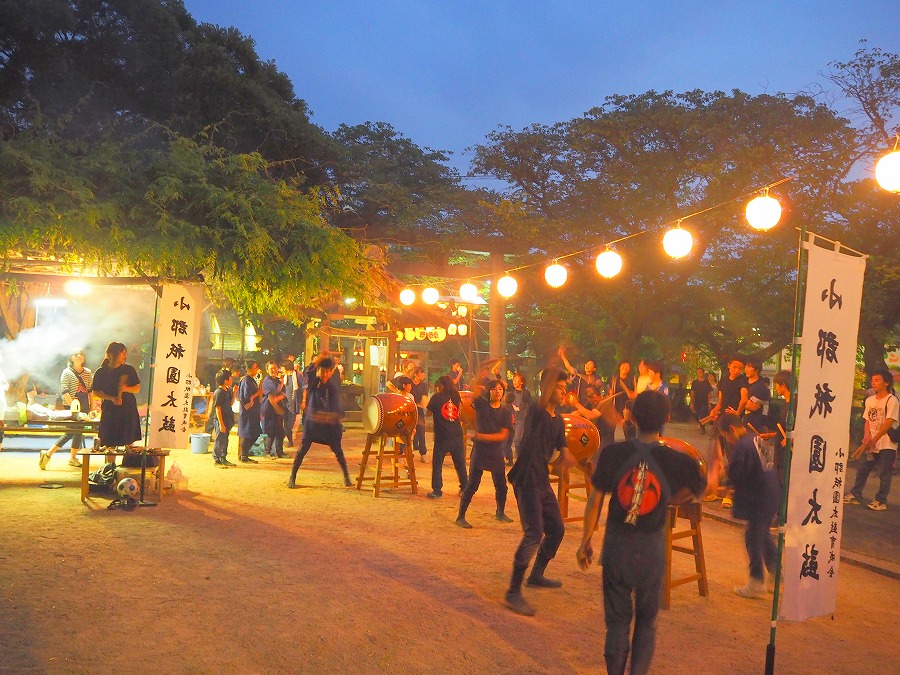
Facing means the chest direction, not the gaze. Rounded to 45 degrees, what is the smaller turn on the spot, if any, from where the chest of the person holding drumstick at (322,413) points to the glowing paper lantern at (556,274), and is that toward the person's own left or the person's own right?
approximately 135° to the person's own left

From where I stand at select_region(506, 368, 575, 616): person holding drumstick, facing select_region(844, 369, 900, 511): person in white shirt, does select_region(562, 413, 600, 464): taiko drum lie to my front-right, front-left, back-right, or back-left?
front-left

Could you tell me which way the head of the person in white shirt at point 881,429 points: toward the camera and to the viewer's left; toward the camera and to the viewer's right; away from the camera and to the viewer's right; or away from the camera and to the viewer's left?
toward the camera and to the viewer's left

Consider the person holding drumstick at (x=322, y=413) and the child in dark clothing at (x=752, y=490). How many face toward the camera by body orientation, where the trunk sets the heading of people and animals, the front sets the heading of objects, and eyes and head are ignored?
1

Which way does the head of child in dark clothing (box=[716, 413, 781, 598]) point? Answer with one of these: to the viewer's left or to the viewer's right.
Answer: to the viewer's left

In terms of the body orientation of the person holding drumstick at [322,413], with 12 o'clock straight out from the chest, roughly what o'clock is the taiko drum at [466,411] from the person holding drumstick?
The taiko drum is roughly at 9 o'clock from the person holding drumstick.

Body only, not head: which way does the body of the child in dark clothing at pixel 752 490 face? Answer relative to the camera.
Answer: to the viewer's left

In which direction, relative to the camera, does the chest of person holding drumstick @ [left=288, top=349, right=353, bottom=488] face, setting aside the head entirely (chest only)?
toward the camera
